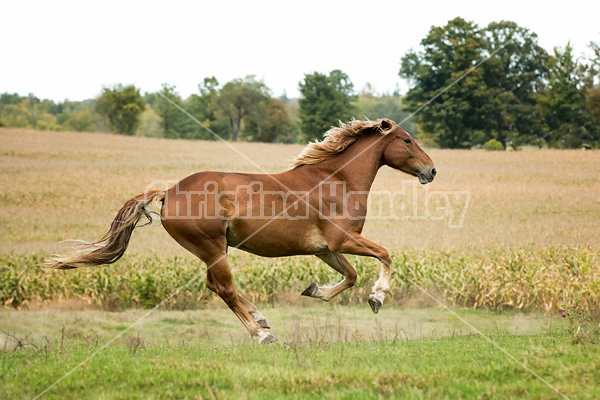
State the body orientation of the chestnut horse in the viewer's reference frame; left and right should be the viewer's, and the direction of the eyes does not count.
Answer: facing to the right of the viewer
